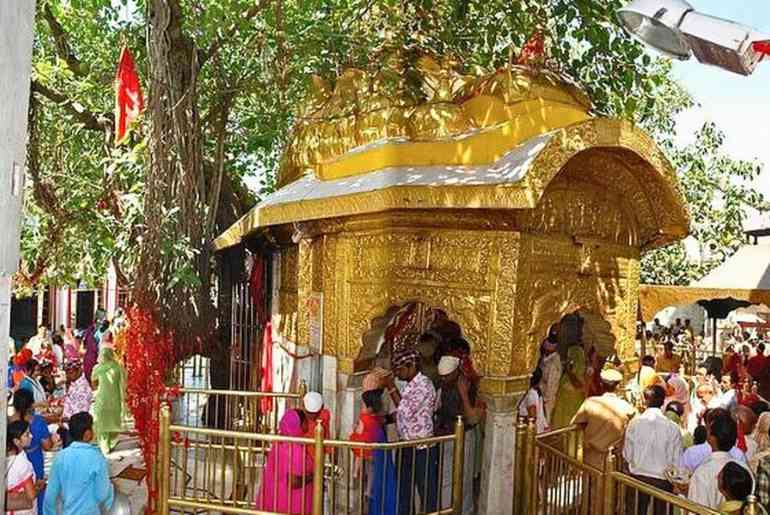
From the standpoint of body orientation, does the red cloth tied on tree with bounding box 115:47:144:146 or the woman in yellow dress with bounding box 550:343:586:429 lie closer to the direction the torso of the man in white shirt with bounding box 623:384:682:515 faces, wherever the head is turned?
the woman in yellow dress

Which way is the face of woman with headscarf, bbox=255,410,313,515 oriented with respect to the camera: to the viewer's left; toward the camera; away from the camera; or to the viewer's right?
away from the camera

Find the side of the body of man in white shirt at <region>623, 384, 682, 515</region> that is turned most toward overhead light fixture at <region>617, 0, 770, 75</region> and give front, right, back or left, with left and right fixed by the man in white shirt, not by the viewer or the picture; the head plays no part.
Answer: back

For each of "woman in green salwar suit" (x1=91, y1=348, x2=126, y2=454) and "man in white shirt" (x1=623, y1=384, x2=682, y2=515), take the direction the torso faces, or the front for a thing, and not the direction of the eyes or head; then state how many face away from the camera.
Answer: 2

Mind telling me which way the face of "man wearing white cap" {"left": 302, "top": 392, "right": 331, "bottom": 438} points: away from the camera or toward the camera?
away from the camera

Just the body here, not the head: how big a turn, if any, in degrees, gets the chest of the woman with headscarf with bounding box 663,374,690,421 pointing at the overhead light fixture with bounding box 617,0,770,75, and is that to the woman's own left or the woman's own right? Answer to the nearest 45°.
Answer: approximately 45° to the woman's own left

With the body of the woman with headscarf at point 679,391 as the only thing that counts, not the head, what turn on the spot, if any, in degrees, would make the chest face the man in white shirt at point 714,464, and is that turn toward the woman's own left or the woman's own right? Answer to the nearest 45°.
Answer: approximately 45° to the woman's own left

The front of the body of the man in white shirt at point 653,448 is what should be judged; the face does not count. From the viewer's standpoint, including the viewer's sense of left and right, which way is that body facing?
facing away from the viewer

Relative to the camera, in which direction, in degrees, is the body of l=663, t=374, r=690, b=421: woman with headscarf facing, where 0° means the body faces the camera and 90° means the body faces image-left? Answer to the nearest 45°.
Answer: approximately 45°

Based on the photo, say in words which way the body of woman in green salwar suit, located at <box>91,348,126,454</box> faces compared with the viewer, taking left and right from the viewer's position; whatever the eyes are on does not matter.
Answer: facing away from the viewer
